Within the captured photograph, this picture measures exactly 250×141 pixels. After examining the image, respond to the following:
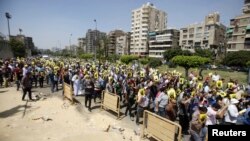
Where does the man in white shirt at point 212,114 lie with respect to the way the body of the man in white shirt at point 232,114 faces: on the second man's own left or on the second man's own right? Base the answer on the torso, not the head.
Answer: on the second man's own right

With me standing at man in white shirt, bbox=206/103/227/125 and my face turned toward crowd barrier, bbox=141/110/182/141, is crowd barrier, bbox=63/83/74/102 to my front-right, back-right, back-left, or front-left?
front-right

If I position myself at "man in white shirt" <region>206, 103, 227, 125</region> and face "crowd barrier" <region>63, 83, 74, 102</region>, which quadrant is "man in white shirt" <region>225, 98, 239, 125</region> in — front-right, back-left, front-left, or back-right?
back-right

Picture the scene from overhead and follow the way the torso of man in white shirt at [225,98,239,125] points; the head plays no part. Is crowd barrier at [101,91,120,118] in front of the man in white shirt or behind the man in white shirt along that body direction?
behind
